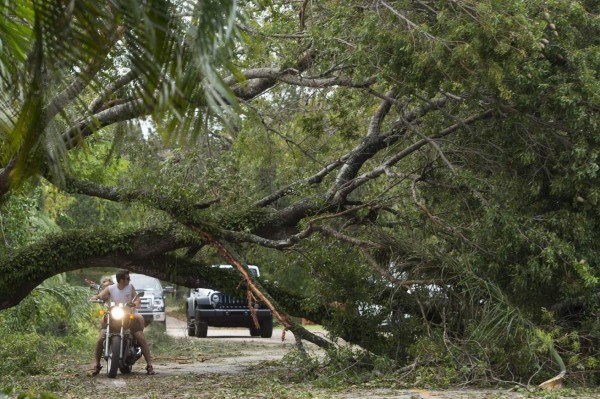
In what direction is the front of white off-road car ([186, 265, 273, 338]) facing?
toward the camera

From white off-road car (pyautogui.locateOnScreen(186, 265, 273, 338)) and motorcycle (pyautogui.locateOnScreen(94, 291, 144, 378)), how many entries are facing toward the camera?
2

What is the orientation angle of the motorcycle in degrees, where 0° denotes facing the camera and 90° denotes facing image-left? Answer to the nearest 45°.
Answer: approximately 0°

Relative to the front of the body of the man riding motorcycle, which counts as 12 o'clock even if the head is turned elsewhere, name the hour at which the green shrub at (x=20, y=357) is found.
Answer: The green shrub is roughly at 4 o'clock from the man riding motorcycle.

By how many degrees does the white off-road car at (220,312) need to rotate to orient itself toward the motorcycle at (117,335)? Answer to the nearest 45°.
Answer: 0° — it already faces it

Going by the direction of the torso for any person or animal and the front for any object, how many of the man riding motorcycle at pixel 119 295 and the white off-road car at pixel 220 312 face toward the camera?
2

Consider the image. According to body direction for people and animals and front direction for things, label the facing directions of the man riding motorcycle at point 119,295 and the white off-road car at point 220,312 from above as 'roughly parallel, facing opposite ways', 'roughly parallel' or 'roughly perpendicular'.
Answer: roughly parallel

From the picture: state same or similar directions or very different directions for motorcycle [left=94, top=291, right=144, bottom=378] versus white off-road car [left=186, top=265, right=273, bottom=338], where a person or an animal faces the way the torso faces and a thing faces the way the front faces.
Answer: same or similar directions
